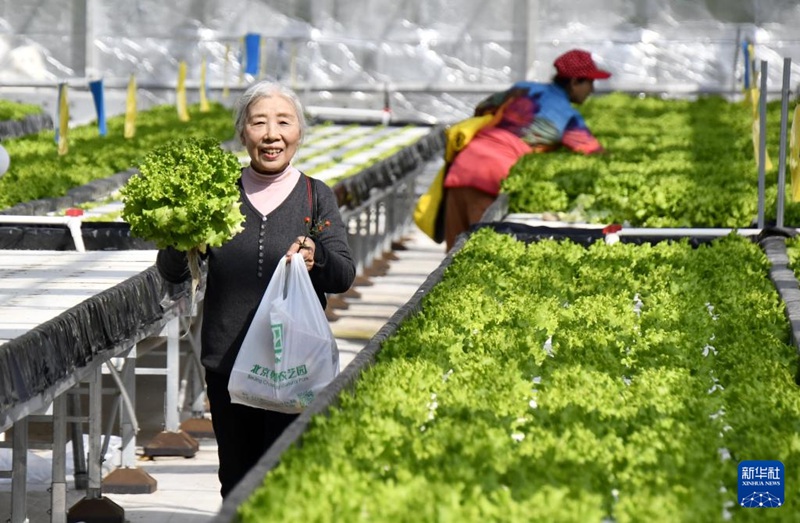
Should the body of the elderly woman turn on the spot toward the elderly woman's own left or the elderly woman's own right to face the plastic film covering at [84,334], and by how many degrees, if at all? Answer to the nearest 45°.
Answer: approximately 135° to the elderly woman's own right

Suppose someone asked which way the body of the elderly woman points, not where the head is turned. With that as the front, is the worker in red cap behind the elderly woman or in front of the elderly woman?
behind

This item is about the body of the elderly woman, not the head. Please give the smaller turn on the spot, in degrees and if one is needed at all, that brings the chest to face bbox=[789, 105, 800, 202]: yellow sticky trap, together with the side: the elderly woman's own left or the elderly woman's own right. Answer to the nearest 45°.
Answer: approximately 135° to the elderly woman's own left

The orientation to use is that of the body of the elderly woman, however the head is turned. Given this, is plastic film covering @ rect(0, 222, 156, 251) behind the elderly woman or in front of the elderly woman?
behind

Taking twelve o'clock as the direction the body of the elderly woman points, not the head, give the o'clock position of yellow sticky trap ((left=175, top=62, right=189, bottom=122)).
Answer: The yellow sticky trap is roughly at 6 o'clock from the elderly woman.

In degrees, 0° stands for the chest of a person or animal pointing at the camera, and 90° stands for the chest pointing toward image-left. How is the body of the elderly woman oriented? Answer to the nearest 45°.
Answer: approximately 0°
